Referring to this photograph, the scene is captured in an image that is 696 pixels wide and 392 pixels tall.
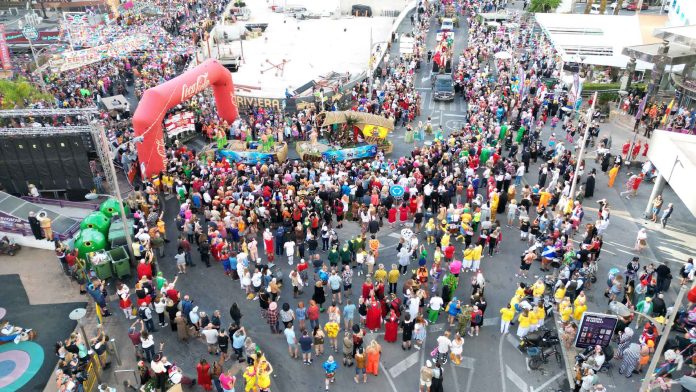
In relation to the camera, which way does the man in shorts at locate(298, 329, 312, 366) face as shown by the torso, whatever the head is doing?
away from the camera

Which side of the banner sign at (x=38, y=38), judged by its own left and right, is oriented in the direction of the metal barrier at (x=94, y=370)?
front

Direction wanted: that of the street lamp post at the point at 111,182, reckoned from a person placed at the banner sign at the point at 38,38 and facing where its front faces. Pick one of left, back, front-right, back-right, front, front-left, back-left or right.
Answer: front

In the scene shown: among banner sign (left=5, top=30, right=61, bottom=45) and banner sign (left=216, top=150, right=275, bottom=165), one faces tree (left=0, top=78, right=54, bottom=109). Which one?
banner sign (left=5, top=30, right=61, bottom=45)

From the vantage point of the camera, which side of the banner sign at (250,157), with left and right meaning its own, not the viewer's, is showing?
front

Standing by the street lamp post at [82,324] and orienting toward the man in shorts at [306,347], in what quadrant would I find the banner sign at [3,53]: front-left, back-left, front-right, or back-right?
back-left

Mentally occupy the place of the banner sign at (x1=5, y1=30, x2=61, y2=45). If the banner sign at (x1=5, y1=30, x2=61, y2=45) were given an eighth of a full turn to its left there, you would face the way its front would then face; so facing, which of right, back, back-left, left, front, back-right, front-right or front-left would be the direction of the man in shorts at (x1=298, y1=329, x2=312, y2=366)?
front-right

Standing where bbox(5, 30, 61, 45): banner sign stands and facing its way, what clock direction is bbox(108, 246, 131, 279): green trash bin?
The green trash bin is roughly at 12 o'clock from the banner sign.

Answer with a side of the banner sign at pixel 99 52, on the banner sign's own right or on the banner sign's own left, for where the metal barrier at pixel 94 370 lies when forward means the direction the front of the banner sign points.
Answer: on the banner sign's own right

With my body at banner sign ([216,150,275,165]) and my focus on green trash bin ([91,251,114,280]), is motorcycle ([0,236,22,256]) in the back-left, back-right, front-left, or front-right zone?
front-right

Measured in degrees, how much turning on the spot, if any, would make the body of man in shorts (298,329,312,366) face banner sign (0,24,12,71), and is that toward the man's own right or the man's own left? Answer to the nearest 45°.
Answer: approximately 45° to the man's own left

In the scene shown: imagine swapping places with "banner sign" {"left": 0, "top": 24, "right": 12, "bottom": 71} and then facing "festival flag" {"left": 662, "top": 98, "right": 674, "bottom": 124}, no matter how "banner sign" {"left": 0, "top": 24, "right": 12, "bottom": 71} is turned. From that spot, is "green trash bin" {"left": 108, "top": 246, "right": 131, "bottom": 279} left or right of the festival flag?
right

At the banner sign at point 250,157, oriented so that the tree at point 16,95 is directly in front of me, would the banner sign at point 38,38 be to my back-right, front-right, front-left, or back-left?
front-right

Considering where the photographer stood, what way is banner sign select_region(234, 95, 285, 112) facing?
facing the viewer

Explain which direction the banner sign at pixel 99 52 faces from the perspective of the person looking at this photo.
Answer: facing the viewer and to the right of the viewer
